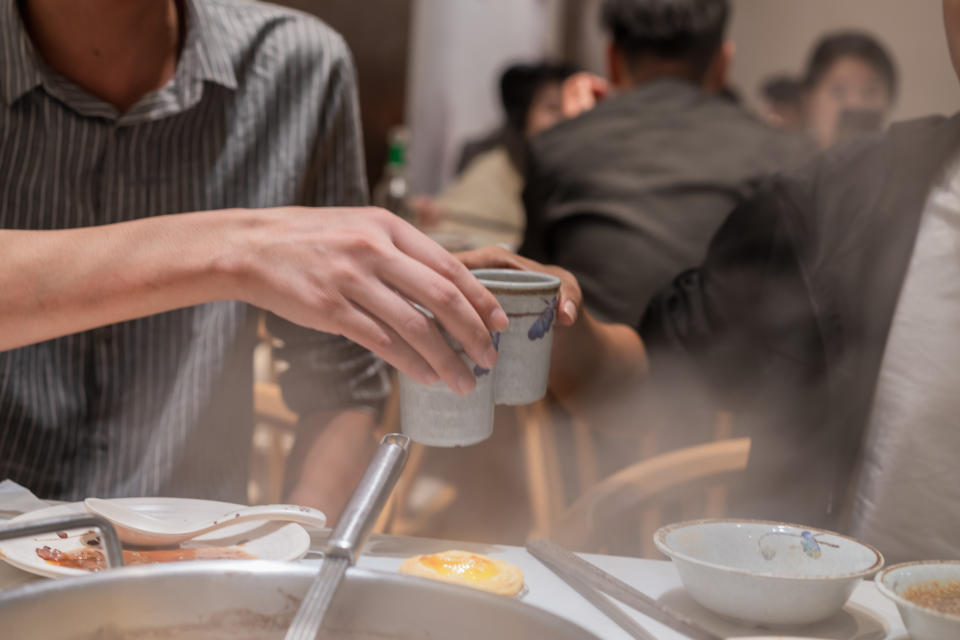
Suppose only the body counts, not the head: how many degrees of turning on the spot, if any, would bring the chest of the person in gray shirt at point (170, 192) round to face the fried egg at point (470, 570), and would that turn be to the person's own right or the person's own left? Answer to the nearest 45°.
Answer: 0° — they already face it

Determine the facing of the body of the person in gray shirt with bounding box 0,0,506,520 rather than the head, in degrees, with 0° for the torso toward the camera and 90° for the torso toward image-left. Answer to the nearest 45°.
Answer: approximately 0°

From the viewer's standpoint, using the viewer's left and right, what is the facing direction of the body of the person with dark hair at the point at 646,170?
facing away from the viewer

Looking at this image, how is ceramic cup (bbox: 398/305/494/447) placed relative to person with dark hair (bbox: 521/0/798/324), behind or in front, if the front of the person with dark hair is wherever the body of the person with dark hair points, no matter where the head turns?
behind

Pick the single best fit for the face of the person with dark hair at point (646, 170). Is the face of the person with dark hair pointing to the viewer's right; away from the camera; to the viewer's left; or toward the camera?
away from the camera

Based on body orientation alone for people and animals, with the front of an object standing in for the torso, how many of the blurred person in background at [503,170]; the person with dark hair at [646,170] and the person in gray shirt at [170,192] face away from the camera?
1

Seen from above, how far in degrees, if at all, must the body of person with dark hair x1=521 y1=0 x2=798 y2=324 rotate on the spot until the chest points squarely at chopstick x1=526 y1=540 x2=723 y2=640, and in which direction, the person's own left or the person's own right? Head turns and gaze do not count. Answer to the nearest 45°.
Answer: approximately 180°
